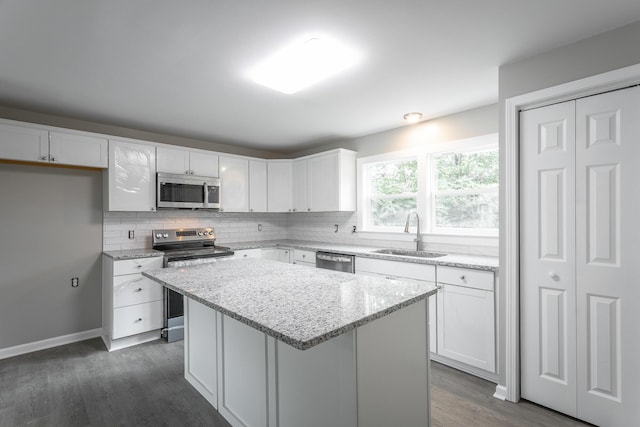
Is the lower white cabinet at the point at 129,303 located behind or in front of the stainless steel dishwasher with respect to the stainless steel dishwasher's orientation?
in front

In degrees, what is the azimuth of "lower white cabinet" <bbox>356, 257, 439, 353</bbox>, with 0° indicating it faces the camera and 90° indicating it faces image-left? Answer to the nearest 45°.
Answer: approximately 45°

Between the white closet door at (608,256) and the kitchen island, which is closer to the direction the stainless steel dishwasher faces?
the kitchen island

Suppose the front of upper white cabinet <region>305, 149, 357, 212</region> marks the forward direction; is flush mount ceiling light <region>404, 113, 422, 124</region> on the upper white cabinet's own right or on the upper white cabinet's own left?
on the upper white cabinet's own left

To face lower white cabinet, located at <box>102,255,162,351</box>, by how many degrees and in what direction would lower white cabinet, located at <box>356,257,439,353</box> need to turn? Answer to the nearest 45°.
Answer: approximately 45° to its right

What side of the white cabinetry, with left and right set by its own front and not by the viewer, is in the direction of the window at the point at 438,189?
left

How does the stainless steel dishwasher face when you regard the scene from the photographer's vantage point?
facing the viewer and to the left of the viewer

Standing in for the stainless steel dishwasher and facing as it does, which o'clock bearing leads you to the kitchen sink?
The kitchen sink is roughly at 8 o'clock from the stainless steel dishwasher.
